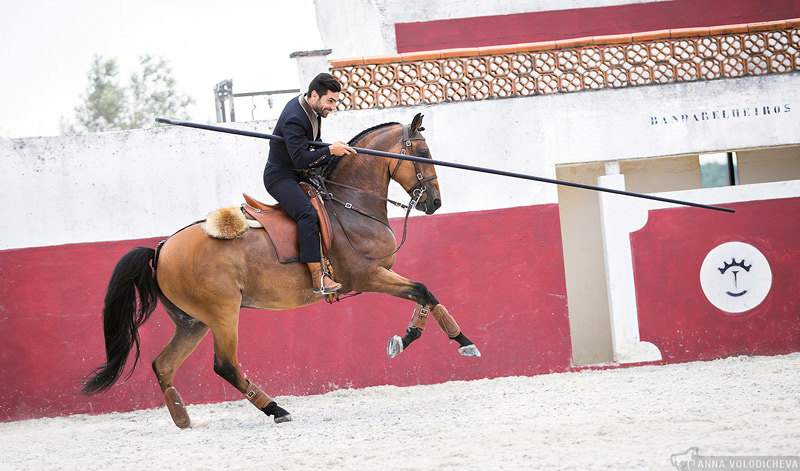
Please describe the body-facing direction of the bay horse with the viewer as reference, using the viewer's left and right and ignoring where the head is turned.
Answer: facing to the right of the viewer

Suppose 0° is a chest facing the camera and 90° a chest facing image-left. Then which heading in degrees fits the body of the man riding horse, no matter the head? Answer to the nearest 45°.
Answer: approximately 270°
